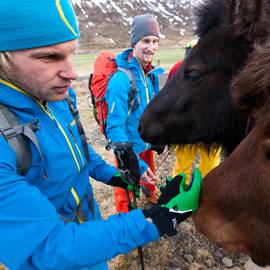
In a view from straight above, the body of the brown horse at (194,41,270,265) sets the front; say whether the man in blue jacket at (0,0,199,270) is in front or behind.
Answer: in front

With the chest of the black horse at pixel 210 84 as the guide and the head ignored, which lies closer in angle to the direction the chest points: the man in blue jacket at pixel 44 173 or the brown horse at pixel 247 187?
the man in blue jacket

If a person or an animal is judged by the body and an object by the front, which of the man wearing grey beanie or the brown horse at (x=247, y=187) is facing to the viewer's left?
the brown horse

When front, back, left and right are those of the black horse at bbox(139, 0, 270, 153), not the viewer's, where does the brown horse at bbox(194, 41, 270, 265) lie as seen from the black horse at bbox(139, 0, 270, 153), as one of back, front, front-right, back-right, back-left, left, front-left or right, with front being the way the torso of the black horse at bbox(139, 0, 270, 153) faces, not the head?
left

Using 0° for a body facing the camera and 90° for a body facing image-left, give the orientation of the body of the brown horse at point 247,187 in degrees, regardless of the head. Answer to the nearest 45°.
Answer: approximately 90°

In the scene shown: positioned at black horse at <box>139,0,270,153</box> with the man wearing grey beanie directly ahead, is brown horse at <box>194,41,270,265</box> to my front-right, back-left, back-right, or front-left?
back-left

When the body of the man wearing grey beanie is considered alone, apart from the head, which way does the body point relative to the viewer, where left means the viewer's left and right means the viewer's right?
facing the viewer and to the right of the viewer

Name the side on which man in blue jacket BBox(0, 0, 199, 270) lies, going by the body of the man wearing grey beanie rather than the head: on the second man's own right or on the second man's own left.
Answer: on the second man's own right

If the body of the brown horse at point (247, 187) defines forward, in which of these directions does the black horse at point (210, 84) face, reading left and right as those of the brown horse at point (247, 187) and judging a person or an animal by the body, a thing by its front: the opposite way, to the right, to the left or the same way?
the same way

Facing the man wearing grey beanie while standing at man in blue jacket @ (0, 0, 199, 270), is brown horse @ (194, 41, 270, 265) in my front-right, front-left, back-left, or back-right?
front-right

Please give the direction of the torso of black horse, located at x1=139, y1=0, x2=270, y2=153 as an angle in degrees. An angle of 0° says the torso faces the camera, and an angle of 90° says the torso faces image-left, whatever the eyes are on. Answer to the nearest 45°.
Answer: approximately 90°

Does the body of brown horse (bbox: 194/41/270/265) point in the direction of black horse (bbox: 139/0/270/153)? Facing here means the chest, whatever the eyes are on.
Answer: no

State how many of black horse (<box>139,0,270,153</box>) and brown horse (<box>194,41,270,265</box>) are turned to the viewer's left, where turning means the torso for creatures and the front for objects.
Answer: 2

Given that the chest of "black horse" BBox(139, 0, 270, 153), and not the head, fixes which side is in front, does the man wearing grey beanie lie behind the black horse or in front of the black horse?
in front
